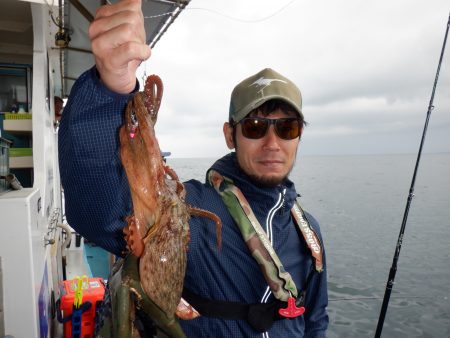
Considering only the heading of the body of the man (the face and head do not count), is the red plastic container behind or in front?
behind

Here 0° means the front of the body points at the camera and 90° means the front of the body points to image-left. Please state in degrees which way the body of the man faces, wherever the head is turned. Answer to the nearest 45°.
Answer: approximately 315°
